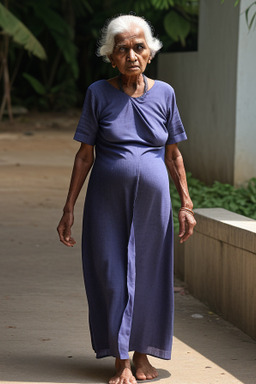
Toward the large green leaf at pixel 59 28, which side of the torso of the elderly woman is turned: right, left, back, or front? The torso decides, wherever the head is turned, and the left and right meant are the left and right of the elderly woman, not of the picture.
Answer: back

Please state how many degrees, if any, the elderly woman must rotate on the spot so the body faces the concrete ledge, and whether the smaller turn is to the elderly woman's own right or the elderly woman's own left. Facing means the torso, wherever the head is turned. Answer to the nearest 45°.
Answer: approximately 135° to the elderly woman's own left

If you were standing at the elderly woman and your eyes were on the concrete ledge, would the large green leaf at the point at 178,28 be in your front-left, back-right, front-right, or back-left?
front-left

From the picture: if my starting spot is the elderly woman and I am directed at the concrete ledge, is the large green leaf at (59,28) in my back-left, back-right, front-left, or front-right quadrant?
front-left

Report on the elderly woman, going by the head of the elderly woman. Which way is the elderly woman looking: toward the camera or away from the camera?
toward the camera

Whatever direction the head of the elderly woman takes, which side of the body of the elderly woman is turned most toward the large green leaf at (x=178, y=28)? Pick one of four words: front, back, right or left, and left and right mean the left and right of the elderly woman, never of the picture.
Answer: back

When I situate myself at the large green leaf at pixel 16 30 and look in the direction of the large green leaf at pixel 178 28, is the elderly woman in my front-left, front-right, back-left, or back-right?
front-right

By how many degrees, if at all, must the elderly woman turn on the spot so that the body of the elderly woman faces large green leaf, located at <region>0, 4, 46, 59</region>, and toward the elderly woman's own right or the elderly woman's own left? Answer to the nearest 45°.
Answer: approximately 180°

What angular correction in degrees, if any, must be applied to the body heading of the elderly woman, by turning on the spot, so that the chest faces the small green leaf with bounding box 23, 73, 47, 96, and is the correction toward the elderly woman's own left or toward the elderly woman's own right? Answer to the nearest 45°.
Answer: approximately 180°

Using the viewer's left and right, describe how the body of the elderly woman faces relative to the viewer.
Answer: facing the viewer
